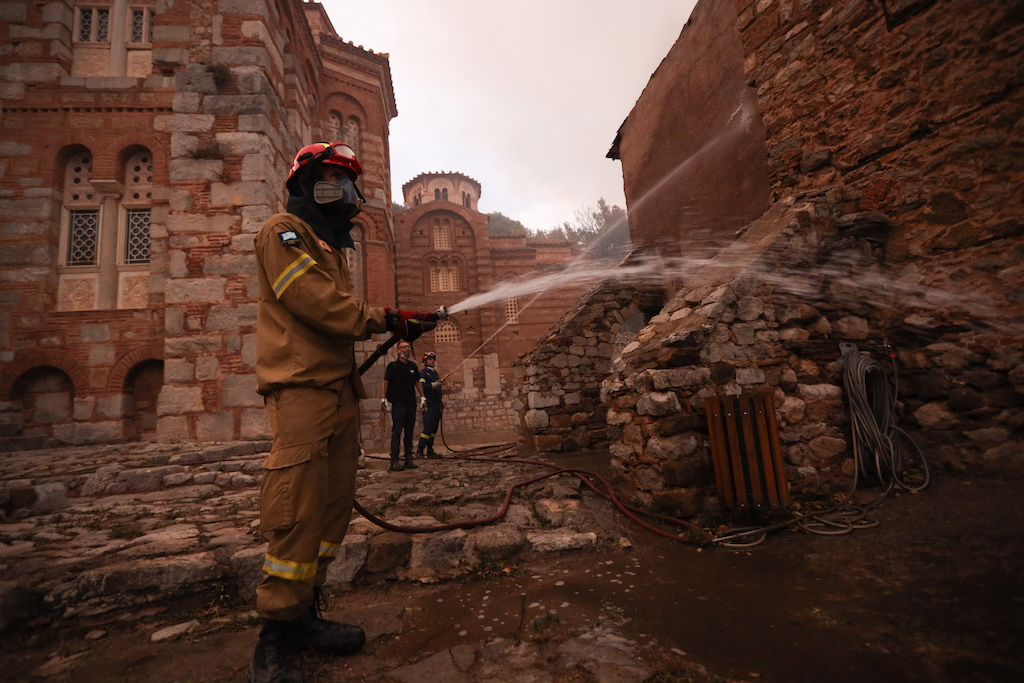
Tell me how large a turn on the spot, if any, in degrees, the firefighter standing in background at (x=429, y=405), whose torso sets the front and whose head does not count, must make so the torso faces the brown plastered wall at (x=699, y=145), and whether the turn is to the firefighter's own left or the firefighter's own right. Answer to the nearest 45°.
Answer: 0° — they already face it

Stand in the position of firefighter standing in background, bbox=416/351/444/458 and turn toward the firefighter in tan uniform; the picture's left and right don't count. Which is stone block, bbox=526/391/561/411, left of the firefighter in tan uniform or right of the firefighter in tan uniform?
left

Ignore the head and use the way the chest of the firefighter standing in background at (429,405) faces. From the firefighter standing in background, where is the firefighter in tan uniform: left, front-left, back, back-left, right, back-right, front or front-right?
front-right

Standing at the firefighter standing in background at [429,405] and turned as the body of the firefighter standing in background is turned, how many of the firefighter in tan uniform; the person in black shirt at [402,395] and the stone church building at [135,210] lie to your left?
0

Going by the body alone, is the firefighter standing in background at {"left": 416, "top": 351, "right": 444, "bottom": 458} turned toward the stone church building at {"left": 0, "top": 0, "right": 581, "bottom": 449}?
no

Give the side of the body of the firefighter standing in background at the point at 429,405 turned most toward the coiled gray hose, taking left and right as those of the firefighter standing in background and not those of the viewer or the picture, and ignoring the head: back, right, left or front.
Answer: front

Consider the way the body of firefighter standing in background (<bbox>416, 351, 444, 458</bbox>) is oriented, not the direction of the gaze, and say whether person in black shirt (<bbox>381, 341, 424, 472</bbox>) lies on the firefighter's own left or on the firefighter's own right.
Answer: on the firefighter's own right

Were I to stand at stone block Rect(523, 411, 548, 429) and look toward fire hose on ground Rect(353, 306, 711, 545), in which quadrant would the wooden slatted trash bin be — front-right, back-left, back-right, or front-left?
front-left

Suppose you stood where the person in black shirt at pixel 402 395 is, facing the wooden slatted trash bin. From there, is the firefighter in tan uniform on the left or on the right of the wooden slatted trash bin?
right

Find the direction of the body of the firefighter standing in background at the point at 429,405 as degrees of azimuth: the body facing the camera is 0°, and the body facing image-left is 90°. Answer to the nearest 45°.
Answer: approximately 315°

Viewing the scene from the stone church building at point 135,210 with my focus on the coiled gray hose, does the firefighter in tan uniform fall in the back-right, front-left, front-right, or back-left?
front-right

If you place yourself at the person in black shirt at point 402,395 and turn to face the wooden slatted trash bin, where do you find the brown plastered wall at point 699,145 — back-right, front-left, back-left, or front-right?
front-left
